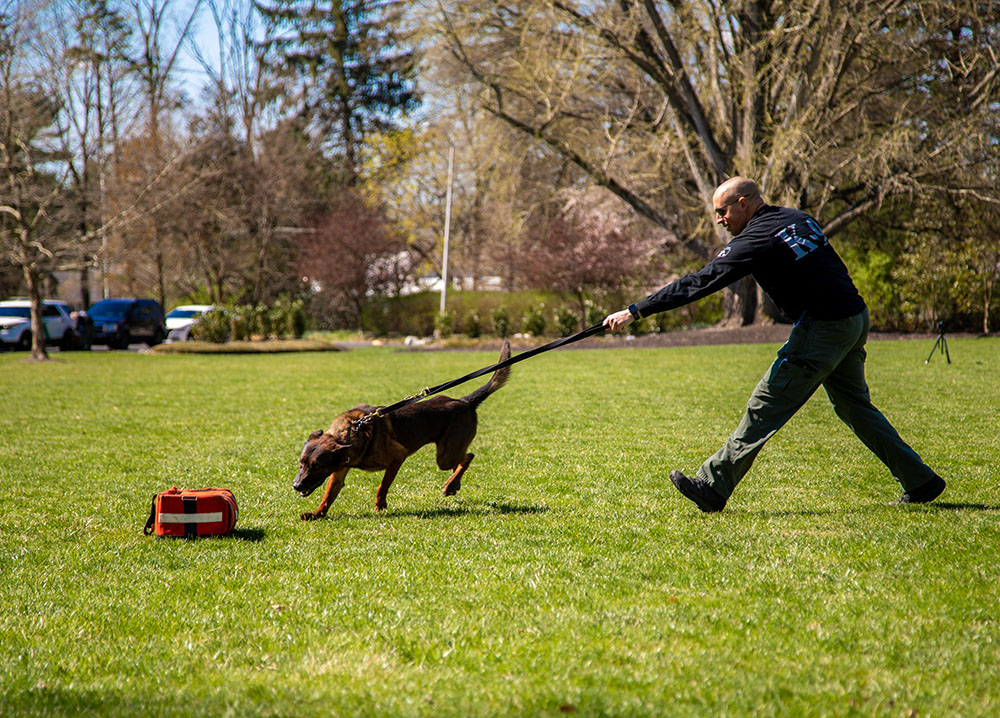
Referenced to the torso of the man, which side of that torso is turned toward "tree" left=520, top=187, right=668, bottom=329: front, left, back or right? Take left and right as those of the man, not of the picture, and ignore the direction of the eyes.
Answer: right

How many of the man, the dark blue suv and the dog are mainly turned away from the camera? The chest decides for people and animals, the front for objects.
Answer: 0

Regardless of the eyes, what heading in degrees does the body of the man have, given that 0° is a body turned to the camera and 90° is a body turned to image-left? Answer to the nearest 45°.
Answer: approximately 90°

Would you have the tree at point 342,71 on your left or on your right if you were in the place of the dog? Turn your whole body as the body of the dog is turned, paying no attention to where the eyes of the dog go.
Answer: on your right

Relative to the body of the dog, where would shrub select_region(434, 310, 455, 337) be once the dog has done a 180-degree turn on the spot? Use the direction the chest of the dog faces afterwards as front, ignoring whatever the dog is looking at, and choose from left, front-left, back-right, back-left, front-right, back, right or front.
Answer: front-left

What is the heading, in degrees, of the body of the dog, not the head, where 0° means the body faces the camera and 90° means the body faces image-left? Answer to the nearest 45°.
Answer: approximately 45°

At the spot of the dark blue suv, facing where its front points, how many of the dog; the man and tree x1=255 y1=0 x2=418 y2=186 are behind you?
1

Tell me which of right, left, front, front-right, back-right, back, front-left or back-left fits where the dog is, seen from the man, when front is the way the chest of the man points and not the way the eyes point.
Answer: front

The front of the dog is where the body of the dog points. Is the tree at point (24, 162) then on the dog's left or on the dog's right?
on the dog's right

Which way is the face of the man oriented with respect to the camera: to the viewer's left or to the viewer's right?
to the viewer's left

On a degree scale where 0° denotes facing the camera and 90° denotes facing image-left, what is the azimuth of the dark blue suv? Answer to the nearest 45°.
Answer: approximately 45°

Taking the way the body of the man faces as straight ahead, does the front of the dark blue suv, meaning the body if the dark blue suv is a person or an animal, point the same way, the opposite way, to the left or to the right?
to the left

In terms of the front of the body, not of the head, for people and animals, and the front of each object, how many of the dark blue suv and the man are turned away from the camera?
0

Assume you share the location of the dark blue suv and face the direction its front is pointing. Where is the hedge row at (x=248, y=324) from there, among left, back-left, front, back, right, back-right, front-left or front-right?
left

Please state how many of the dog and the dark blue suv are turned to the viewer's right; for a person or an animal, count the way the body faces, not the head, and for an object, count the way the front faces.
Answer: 0

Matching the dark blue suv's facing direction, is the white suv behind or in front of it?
in front
